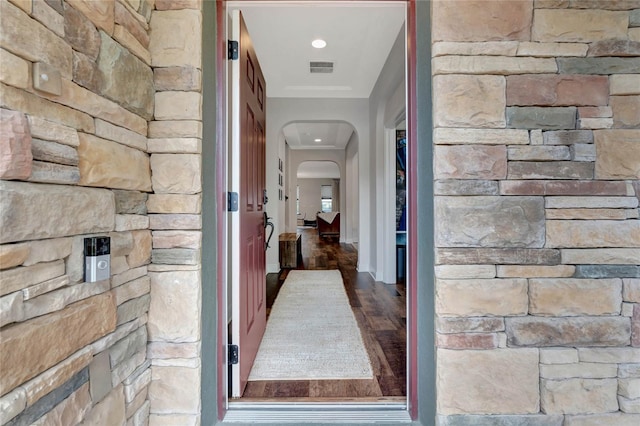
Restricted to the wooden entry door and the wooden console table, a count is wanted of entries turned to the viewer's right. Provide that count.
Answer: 2

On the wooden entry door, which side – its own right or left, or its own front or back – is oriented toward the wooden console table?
left

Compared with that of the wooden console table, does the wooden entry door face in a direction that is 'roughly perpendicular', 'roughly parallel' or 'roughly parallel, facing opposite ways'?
roughly parallel

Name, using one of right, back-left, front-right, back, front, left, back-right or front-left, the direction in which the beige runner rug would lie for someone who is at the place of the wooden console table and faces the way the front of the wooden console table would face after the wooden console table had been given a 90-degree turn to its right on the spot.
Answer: front

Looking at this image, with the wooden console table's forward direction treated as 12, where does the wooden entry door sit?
The wooden entry door is roughly at 3 o'clock from the wooden console table.

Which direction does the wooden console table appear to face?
to the viewer's right

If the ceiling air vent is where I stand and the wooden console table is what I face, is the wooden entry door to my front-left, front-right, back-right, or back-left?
back-left

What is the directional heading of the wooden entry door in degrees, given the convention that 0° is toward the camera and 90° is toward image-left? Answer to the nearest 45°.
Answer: approximately 270°

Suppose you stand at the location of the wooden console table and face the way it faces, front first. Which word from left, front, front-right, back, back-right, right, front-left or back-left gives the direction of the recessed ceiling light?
right
